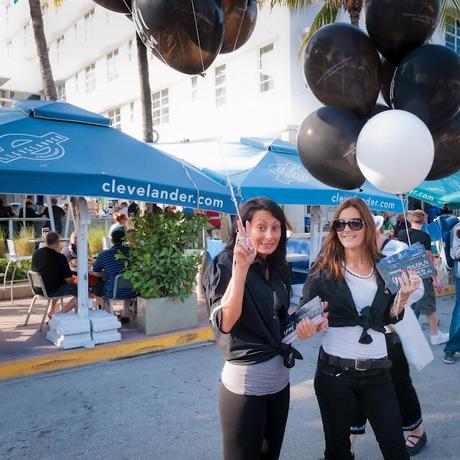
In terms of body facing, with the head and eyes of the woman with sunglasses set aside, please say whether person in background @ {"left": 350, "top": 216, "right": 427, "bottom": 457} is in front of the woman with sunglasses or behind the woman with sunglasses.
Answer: behind

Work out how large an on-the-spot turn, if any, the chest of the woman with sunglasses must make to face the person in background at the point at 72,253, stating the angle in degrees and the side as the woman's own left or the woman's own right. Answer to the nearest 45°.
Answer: approximately 135° to the woman's own right

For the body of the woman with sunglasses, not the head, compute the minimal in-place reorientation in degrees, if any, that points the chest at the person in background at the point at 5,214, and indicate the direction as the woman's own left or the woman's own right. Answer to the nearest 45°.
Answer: approximately 135° to the woman's own right

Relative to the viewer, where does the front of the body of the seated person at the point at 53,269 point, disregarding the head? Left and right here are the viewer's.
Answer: facing away from the viewer and to the right of the viewer

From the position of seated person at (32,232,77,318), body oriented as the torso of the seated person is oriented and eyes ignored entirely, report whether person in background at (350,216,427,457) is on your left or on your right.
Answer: on your right

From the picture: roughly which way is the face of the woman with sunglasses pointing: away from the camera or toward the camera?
toward the camera

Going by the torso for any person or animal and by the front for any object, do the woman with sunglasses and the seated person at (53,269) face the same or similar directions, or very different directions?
very different directions
